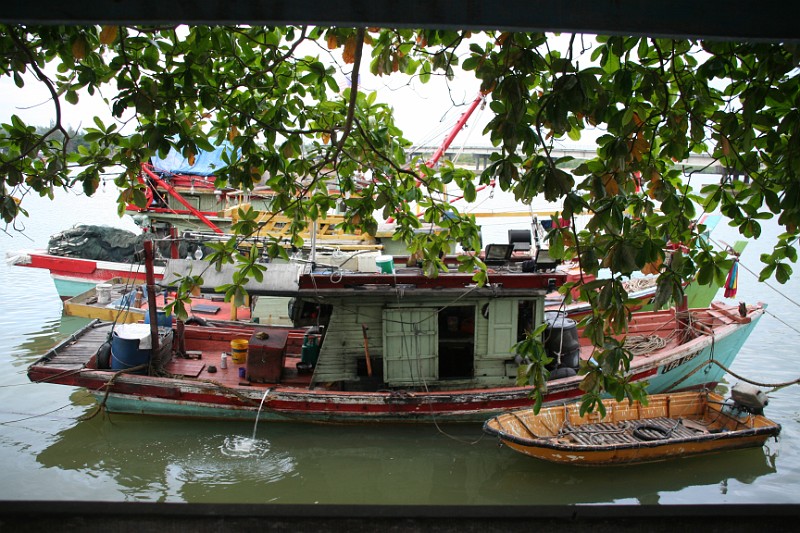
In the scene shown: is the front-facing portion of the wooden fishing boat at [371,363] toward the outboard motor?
yes

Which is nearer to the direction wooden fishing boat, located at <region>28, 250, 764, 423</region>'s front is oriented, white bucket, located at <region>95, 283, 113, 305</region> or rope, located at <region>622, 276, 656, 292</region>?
the rope

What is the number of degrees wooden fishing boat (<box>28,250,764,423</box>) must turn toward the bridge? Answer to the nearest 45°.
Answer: approximately 45° to its left

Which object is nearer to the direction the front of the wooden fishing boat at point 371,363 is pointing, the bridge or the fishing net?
the bridge

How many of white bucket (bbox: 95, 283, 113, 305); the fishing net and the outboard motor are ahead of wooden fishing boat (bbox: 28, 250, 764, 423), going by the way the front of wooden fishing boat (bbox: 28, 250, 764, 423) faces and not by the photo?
1

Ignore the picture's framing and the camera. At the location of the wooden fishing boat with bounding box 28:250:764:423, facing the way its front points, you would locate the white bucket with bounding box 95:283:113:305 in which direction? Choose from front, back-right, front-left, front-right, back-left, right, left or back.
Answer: back-left

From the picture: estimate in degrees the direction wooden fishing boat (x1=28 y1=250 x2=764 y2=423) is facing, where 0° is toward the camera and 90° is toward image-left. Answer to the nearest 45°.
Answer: approximately 270°

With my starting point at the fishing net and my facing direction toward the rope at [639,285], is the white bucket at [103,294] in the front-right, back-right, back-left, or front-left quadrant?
front-right

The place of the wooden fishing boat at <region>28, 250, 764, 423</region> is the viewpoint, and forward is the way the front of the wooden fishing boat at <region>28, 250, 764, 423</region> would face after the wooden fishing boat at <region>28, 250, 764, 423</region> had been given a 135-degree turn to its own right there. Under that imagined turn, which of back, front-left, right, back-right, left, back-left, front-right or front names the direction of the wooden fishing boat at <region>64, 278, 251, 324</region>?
right
